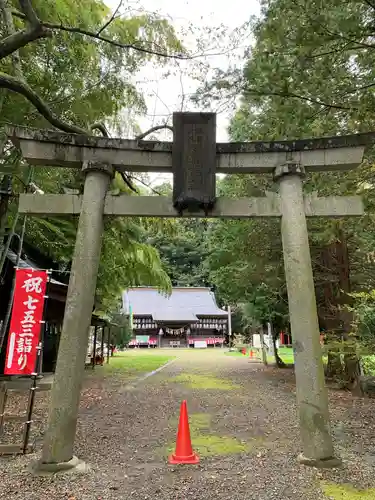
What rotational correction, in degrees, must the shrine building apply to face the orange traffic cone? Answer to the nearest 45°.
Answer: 0° — it already faces it

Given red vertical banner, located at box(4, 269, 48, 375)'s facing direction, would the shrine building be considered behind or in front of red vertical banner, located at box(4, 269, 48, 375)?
behind

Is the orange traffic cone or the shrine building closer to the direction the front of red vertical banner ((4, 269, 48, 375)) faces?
the orange traffic cone

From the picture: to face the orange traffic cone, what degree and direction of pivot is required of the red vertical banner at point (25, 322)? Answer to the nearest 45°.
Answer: approximately 90° to its left

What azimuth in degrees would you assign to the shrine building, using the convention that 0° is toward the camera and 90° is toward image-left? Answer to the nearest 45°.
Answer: approximately 0°

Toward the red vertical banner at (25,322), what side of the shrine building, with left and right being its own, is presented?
front

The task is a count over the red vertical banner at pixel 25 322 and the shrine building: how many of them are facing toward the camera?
2
